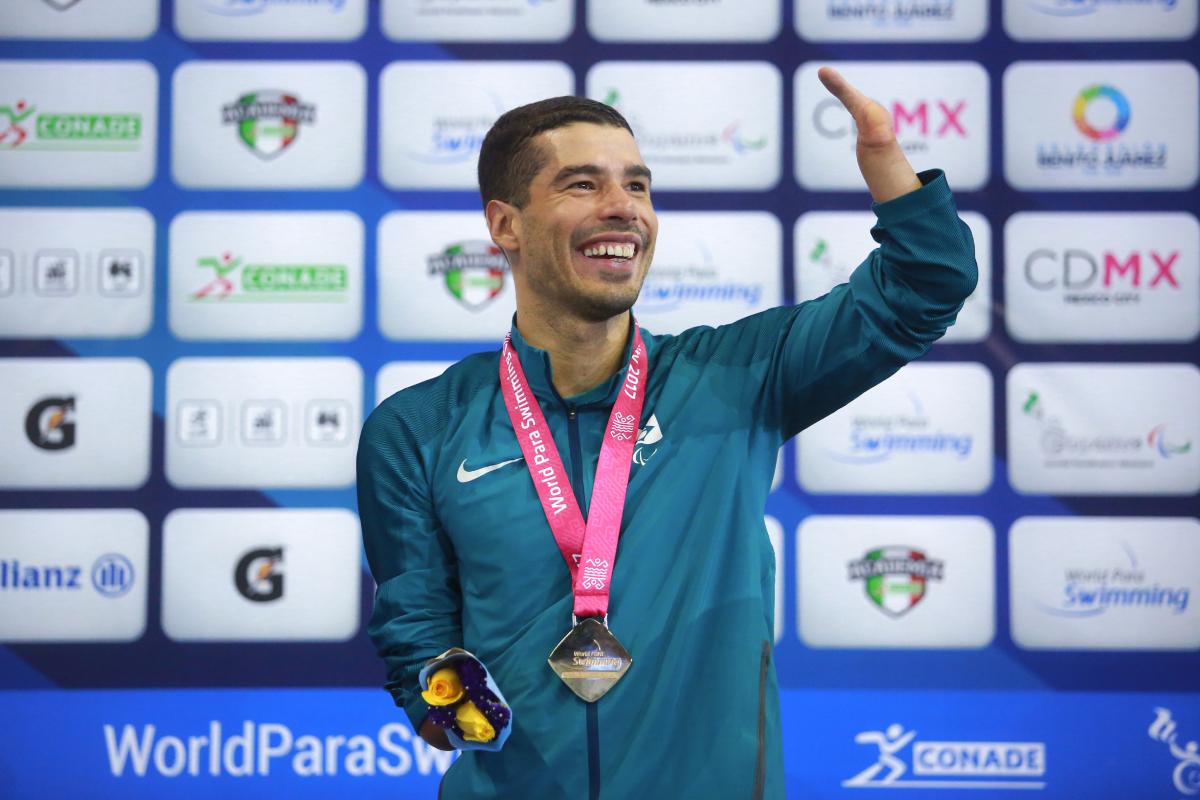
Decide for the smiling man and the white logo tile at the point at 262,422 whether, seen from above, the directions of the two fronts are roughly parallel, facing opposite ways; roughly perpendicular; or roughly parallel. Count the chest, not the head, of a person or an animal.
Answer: roughly parallel

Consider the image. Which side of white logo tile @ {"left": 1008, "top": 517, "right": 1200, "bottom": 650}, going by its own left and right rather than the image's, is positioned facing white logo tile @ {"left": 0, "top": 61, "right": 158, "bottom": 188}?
right

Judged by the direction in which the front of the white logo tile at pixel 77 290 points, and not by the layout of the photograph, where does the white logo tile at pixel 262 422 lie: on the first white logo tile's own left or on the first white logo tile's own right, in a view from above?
on the first white logo tile's own left

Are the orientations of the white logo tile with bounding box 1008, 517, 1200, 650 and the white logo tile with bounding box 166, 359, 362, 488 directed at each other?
no

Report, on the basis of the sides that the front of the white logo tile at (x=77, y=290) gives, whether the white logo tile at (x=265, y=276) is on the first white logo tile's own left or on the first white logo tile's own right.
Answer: on the first white logo tile's own left

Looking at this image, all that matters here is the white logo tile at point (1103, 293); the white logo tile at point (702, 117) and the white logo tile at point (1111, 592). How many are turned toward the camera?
3

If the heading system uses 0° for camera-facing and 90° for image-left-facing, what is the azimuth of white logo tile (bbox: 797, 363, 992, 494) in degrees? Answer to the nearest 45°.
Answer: approximately 0°

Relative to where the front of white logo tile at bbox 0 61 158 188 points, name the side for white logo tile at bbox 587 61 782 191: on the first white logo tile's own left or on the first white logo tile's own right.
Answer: on the first white logo tile's own left

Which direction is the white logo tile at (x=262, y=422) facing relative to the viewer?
toward the camera

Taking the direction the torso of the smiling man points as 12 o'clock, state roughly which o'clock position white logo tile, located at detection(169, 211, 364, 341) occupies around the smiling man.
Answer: The white logo tile is roughly at 5 o'clock from the smiling man.

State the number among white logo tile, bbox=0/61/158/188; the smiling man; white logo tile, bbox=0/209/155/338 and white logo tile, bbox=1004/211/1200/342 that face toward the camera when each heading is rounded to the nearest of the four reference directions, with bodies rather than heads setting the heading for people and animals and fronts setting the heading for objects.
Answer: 4

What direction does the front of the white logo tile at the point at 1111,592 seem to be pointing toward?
toward the camera

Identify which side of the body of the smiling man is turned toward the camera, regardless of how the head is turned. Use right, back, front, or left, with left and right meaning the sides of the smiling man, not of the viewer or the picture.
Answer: front

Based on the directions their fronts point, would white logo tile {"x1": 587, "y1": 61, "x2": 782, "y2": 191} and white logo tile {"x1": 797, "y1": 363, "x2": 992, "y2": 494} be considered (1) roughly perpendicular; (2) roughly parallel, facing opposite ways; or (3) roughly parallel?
roughly parallel

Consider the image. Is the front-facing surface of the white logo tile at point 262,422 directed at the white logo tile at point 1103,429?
no

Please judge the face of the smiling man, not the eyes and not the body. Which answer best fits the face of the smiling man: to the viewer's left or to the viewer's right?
to the viewer's right

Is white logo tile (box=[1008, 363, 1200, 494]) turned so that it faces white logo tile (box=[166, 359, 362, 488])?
no

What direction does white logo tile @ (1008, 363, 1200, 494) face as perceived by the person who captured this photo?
facing the viewer
